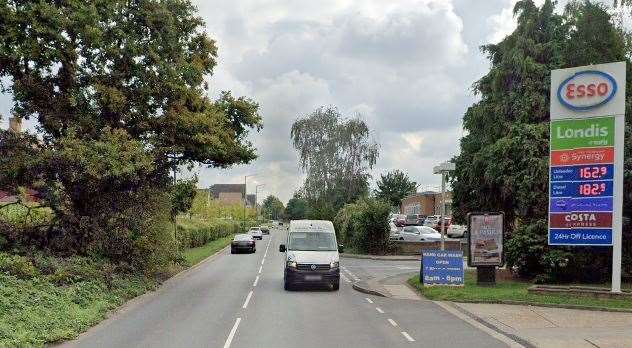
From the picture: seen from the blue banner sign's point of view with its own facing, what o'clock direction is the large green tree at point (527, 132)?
The large green tree is roughly at 7 o'clock from the blue banner sign.

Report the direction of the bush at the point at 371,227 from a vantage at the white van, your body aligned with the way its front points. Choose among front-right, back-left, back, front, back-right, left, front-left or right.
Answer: back

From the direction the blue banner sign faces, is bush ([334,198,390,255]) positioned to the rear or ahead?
to the rear

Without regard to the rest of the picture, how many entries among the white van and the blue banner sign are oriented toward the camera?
2

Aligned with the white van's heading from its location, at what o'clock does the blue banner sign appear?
The blue banner sign is roughly at 9 o'clock from the white van.

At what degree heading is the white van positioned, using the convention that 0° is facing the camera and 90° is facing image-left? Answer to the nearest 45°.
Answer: approximately 0°

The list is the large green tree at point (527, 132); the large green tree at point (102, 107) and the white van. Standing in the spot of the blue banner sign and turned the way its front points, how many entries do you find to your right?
2

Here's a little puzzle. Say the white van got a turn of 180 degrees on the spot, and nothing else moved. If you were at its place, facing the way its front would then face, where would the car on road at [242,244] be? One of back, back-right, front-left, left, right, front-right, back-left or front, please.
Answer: front

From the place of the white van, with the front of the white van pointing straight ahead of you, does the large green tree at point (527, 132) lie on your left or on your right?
on your left

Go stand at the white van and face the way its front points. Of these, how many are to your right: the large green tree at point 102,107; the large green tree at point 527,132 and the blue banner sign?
1

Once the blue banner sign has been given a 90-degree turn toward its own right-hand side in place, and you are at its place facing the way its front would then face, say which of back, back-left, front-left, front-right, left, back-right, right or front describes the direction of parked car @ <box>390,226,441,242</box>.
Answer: right

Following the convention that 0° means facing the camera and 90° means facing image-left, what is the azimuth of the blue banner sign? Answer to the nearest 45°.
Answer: approximately 0°
